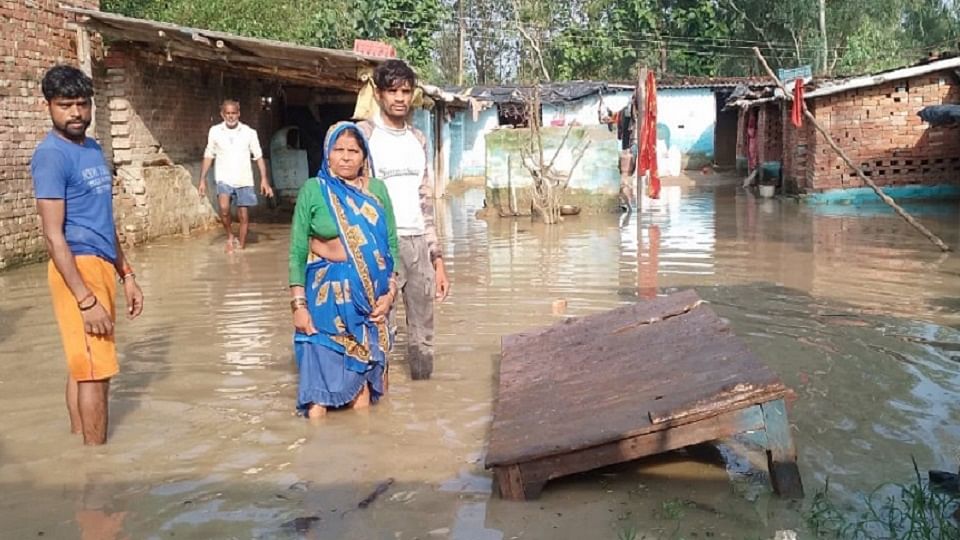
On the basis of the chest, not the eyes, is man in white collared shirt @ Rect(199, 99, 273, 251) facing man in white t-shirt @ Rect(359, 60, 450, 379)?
yes

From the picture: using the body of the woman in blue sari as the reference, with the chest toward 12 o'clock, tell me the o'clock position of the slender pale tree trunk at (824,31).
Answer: The slender pale tree trunk is roughly at 7 o'clock from the woman in blue sari.

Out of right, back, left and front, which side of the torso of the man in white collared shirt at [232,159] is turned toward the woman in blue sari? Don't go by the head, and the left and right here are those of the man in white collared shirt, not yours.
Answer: front

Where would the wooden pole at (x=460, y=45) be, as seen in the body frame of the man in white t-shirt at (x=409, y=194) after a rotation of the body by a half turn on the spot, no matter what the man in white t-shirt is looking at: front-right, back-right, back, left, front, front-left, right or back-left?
front

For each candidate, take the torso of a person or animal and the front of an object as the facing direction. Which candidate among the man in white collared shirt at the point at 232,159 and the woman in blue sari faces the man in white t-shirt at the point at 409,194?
the man in white collared shirt at the point at 232,159

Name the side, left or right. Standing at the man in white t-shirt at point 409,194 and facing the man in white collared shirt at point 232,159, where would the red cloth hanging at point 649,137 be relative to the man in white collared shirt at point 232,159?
right

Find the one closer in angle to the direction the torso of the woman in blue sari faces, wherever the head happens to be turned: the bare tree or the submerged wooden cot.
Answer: the submerged wooden cot

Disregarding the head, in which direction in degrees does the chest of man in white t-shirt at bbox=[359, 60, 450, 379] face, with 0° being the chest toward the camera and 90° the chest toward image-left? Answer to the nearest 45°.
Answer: approximately 0°

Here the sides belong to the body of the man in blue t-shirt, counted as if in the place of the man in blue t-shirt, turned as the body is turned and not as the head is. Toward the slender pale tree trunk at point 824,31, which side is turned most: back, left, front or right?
left

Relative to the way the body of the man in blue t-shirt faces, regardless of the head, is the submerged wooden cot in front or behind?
in front

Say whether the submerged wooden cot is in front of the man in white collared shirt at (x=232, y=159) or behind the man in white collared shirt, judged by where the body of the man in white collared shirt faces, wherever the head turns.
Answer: in front

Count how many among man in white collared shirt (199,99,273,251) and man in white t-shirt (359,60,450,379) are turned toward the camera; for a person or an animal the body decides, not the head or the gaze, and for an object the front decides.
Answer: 2

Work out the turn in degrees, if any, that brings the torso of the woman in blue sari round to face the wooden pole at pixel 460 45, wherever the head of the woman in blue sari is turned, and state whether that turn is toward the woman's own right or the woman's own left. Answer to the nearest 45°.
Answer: approximately 180°

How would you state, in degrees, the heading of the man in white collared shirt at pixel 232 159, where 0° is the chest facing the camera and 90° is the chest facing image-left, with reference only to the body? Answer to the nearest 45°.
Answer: approximately 0°
